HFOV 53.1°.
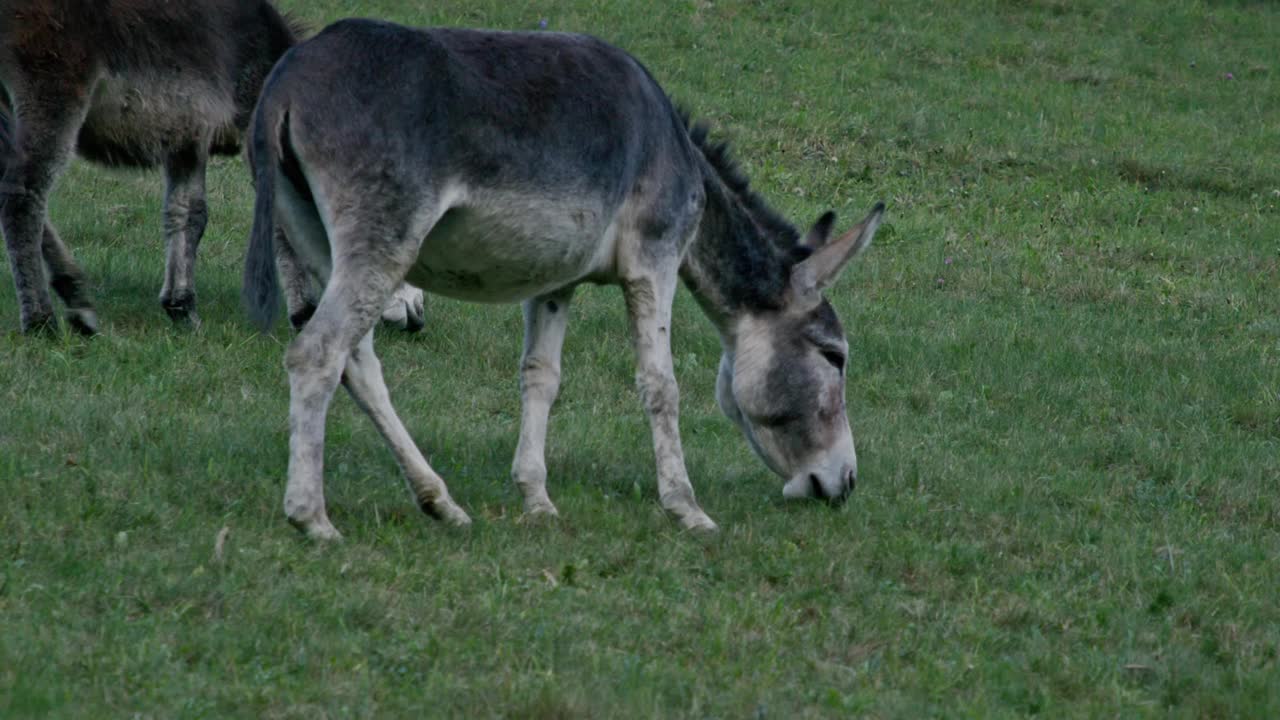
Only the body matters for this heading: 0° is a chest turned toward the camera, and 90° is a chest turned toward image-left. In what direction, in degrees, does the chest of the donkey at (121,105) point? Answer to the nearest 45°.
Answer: approximately 270°

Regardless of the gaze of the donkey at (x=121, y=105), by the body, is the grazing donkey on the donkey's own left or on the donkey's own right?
on the donkey's own right

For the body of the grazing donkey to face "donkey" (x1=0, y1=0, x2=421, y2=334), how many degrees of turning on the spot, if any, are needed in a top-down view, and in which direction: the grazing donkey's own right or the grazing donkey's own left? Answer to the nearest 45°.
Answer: approximately 135° to the grazing donkey's own left

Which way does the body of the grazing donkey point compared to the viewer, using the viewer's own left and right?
facing to the right of the viewer

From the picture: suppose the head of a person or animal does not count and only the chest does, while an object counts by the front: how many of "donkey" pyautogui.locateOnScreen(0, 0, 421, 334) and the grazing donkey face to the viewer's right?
2
